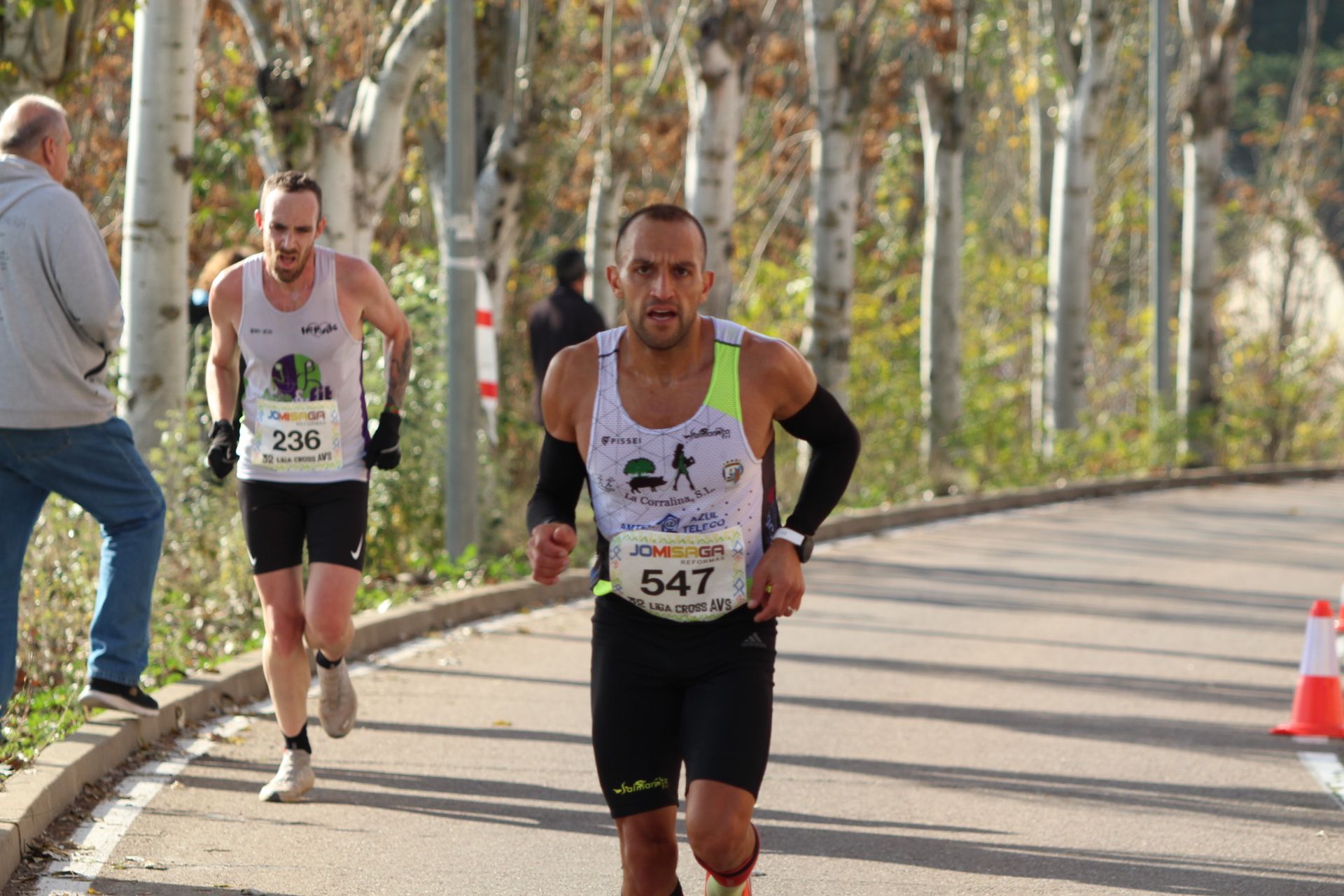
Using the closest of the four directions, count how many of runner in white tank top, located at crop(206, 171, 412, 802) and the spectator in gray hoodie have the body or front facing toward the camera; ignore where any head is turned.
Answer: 1

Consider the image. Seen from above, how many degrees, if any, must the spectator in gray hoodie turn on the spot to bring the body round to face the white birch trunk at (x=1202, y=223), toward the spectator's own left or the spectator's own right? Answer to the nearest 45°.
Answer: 0° — they already face it

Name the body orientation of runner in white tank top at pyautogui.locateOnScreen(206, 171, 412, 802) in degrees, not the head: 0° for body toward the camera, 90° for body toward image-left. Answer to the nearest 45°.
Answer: approximately 0°

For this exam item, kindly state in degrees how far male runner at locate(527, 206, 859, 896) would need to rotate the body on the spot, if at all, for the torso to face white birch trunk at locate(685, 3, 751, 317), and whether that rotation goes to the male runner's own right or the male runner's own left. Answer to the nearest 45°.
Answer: approximately 180°

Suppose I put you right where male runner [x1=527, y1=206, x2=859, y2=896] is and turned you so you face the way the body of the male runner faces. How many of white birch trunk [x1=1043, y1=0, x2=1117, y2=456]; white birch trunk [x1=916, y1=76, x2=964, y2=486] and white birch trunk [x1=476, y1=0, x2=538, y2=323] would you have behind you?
3

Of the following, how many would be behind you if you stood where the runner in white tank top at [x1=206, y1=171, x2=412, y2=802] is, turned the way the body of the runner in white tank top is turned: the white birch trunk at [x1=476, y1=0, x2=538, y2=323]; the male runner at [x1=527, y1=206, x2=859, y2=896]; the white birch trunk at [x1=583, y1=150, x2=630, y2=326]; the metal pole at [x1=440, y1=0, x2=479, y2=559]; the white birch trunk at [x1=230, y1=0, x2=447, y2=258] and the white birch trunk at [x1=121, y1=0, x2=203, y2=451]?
5

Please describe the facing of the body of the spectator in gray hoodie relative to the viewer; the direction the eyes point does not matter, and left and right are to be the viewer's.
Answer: facing away from the viewer and to the right of the viewer

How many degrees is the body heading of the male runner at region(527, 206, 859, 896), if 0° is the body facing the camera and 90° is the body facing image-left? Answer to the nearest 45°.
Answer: approximately 0°

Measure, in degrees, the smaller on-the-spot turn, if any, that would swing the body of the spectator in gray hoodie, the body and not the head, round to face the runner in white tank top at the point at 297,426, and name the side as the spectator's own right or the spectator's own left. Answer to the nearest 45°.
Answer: approximately 45° to the spectator's own right

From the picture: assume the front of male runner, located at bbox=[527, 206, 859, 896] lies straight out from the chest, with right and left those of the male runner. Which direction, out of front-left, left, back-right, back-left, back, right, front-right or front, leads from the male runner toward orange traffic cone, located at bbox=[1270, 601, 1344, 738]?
back-left

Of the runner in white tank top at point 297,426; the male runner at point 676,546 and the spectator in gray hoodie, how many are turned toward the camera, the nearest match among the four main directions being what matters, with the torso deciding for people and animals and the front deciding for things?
2
